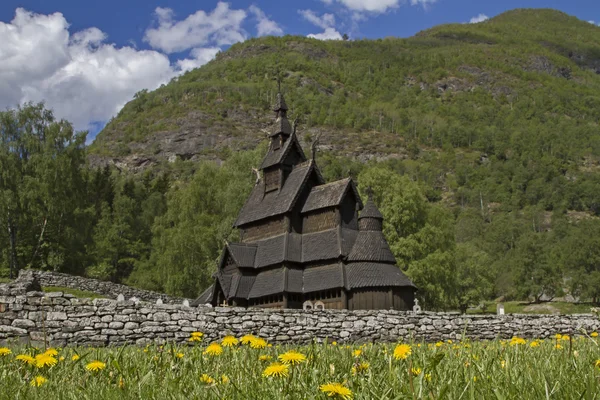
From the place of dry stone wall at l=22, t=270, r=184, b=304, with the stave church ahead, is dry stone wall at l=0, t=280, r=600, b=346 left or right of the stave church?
right

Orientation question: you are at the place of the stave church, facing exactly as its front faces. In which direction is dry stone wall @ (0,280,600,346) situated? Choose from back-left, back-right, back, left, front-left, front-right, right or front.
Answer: back-left

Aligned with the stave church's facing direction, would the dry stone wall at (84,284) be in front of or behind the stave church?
in front

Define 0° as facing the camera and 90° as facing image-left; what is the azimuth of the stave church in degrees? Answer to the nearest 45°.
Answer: approximately 135°
